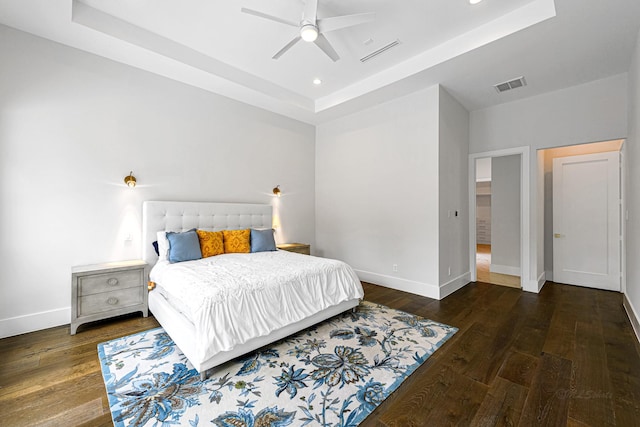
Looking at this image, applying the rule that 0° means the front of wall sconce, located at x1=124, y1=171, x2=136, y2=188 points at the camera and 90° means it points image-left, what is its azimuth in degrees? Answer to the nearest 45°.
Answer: approximately 315°

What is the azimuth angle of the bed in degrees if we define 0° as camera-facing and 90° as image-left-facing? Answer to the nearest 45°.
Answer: approximately 315°
